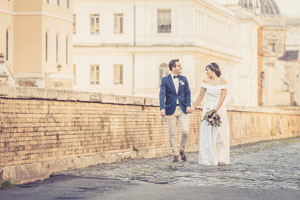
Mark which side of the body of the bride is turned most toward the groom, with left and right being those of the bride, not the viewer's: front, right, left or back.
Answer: right

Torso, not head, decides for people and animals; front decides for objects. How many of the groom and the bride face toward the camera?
2

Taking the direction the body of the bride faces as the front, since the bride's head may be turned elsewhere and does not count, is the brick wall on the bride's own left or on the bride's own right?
on the bride's own right

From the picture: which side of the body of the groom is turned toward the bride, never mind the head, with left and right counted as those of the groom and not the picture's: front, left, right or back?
left

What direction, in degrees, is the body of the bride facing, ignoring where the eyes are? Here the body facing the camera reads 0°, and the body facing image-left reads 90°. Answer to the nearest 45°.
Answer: approximately 0°
